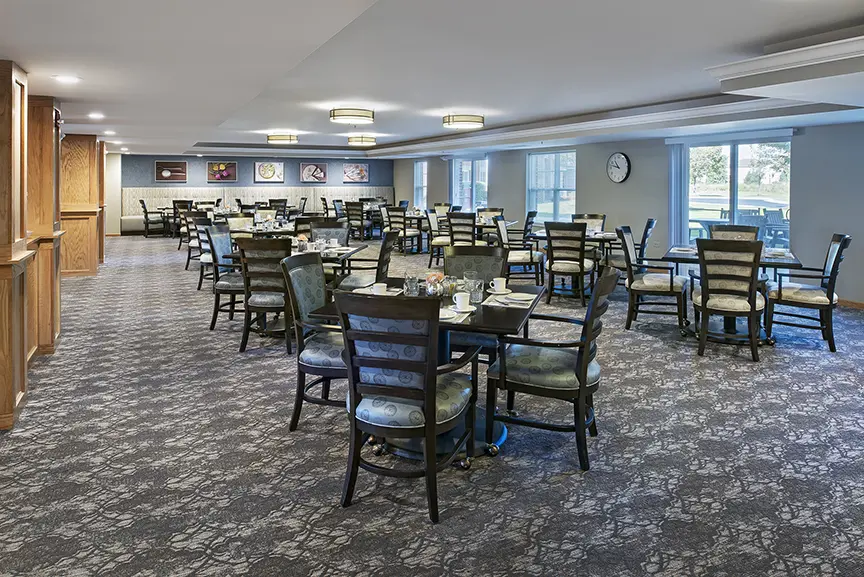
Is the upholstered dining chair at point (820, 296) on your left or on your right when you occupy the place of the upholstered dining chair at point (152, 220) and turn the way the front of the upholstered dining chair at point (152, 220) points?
on your right

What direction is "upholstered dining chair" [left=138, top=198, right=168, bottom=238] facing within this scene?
to the viewer's right

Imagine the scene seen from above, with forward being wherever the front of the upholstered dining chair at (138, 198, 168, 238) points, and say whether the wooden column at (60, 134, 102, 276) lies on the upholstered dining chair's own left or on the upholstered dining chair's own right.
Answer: on the upholstered dining chair's own right

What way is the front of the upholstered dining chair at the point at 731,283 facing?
away from the camera

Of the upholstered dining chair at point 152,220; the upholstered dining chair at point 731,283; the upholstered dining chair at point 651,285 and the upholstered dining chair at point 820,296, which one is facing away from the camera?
the upholstered dining chair at point 731,283

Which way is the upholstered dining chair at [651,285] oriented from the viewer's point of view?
to the viewer's right

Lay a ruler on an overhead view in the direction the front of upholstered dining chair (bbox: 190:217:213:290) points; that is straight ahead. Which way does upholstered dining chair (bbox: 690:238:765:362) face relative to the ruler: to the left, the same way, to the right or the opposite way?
to the left

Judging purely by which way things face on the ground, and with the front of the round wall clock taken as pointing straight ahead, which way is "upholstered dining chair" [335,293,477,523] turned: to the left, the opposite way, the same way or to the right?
the opposite way

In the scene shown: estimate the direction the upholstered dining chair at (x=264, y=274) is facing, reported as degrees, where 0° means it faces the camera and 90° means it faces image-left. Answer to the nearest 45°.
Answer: approximately 180°

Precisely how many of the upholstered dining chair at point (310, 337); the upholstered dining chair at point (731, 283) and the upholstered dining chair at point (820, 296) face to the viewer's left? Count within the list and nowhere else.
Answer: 1
